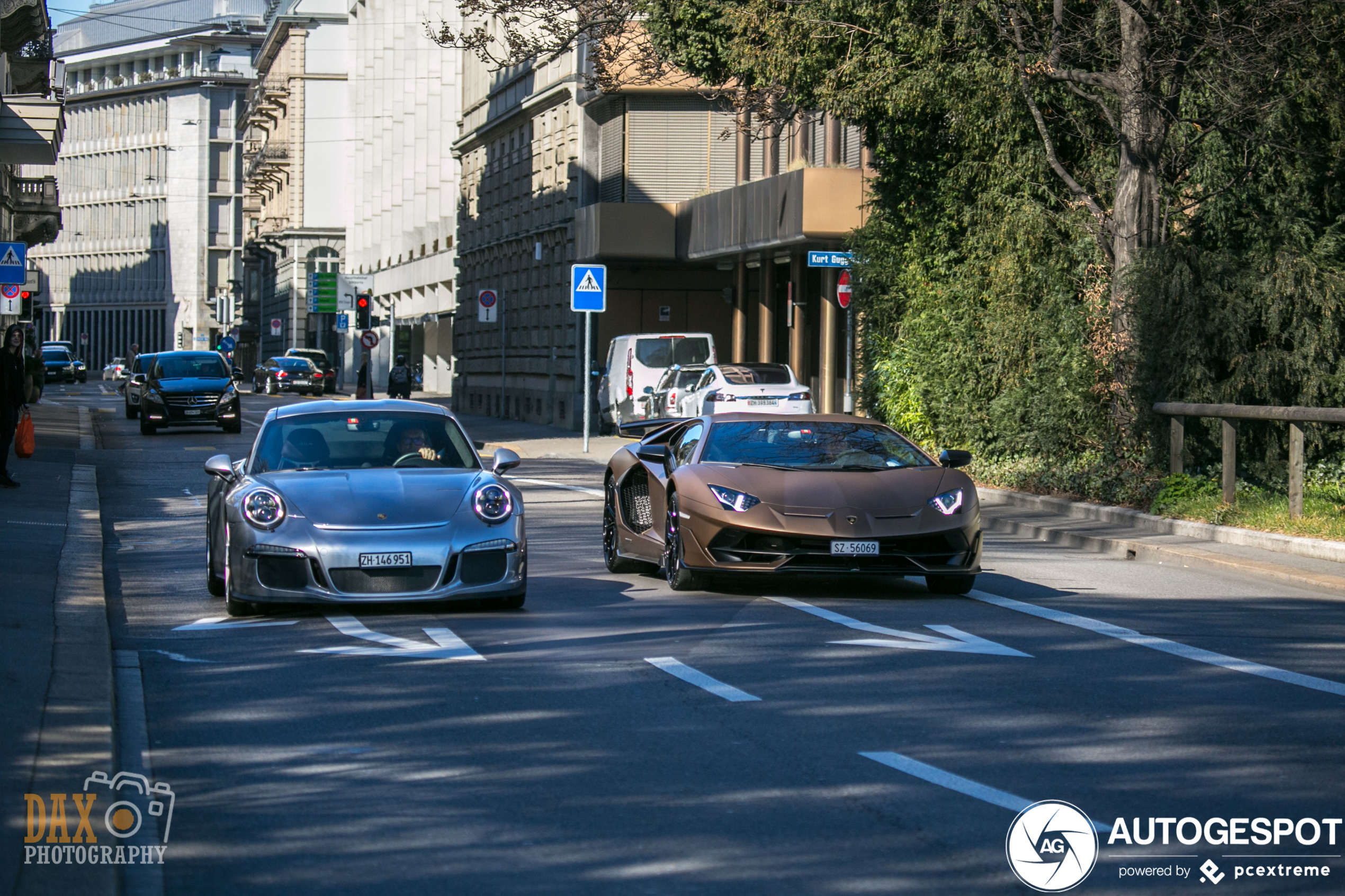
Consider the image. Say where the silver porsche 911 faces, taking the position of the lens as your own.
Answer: facing the viewer

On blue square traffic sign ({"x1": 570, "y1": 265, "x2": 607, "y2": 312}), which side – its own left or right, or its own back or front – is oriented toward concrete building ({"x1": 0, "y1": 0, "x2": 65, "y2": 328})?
right

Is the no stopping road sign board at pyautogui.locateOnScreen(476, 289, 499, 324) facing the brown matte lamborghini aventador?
yes

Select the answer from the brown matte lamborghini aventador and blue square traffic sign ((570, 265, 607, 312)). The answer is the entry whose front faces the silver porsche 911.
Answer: the blue square traffic sign

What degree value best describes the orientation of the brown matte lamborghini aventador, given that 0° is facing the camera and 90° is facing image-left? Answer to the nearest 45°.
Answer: approximately 315°

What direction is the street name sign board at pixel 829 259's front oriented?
toward the camera

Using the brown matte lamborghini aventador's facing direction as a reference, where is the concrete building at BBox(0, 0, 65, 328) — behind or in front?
behind

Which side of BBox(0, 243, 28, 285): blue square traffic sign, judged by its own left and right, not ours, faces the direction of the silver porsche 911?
front

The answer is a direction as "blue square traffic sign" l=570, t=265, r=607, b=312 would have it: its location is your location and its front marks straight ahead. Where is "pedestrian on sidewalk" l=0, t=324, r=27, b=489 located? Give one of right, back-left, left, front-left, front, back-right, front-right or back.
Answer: front-right

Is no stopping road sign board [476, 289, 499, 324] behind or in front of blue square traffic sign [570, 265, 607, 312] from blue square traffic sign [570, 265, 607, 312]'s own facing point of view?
behind
